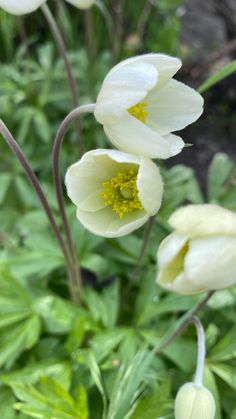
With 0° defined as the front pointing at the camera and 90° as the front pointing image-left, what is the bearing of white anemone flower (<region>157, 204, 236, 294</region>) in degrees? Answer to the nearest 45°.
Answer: approximately 90°
